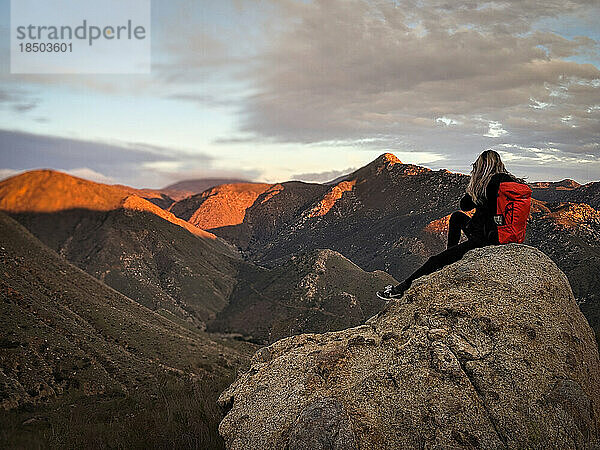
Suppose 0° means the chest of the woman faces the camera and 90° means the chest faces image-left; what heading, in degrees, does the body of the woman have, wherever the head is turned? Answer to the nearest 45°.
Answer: approximately 90°
